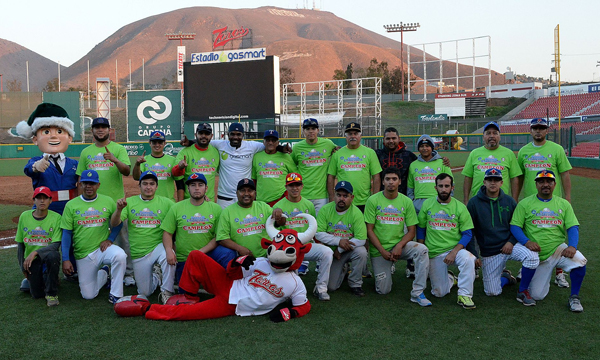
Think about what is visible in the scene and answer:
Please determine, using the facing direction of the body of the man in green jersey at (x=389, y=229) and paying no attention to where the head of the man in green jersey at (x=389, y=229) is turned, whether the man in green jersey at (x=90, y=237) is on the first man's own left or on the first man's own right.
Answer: on the first man's own right

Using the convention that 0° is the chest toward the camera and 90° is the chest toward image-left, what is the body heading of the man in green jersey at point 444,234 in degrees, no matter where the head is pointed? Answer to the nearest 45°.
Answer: approximately 0°

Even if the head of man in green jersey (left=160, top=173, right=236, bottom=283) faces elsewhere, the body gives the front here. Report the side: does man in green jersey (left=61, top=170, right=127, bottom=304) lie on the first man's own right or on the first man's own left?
on the first man's own right

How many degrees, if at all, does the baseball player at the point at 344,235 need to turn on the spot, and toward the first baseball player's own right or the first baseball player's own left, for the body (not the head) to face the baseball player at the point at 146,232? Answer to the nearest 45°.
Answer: approximately 90° to the first baseball player's own right

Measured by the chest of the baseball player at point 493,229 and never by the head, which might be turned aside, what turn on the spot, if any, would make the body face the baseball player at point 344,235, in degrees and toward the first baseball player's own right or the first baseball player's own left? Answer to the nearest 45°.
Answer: approximately 90° to the first baseball player's own right
